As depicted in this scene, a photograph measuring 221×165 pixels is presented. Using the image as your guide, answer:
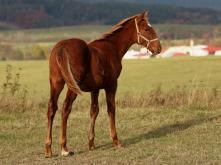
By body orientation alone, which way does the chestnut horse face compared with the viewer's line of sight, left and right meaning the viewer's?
facing away from the viewer and to the right of the viewer
